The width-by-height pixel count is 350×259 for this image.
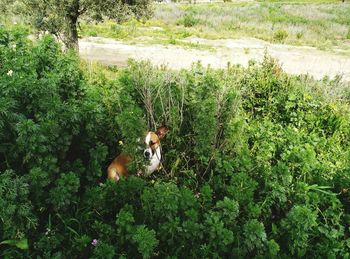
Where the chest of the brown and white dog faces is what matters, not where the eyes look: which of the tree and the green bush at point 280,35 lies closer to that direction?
the green bush

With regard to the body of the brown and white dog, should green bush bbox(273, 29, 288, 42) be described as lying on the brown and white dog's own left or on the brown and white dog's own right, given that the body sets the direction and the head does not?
on the brown and white dog's own left

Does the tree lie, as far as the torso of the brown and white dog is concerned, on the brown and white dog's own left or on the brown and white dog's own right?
on the brown and white dog's own left

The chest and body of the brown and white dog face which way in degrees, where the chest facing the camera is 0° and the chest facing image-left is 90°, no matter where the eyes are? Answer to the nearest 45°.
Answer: approximately 270°
